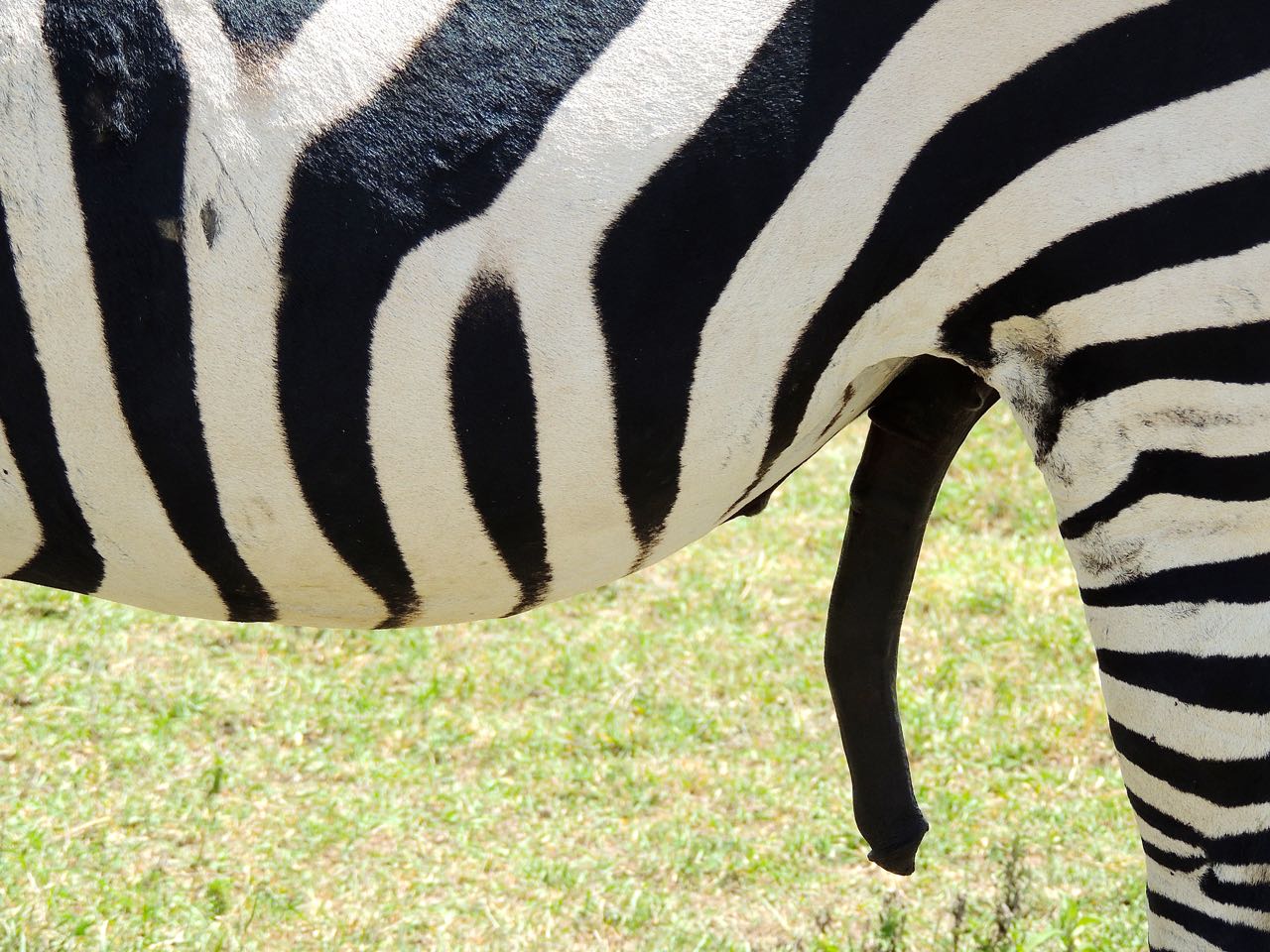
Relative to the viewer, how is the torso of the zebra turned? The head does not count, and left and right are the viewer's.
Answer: facing to the left of the viewer
